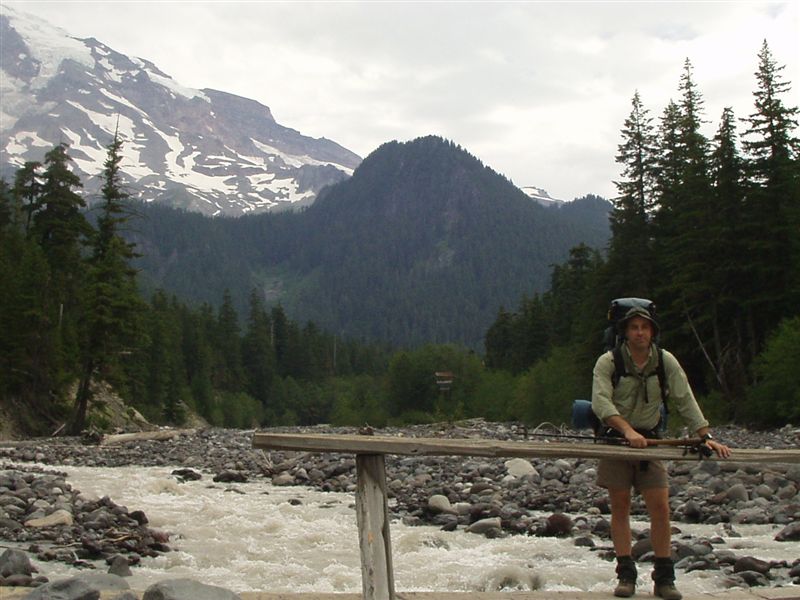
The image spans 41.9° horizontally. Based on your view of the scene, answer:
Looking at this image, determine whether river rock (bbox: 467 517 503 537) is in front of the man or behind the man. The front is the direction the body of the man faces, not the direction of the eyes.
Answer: behind

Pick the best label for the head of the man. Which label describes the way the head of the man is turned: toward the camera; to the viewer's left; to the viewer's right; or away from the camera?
toward the camera

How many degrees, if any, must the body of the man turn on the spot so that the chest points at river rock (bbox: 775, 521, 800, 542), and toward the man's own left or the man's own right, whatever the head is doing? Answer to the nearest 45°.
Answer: approximately 180°

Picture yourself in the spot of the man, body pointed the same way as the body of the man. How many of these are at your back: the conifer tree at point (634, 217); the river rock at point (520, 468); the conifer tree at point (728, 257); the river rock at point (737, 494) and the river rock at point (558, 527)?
5

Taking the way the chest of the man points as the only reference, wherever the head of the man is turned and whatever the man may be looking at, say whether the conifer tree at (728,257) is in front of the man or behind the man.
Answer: behind

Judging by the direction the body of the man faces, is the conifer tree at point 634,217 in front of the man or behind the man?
behind

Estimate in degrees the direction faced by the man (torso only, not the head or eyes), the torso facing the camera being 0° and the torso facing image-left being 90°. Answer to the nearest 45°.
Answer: approximately 0°

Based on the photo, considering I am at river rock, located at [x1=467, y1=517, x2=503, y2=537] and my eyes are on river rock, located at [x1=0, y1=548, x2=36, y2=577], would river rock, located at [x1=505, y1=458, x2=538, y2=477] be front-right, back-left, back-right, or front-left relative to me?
back-right

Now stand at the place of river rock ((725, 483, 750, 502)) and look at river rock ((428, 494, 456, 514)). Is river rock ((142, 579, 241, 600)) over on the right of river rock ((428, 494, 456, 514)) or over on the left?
left

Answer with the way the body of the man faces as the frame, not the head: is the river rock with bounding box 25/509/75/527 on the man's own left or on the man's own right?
on the man's own right

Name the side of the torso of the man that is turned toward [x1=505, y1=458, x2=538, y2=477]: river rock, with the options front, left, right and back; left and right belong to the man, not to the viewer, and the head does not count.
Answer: back

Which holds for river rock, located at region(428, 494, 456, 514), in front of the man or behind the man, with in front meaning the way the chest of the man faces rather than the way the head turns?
behind

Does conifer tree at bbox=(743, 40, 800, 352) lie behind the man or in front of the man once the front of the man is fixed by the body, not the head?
behind

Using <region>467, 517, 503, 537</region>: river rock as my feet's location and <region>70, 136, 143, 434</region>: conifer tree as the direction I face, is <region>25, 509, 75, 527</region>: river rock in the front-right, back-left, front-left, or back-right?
front-left

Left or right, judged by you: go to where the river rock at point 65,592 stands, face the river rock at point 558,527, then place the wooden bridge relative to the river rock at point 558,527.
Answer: right

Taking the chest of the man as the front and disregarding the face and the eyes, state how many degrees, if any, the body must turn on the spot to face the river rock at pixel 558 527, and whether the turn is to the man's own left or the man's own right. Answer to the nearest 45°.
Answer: approximately 180°

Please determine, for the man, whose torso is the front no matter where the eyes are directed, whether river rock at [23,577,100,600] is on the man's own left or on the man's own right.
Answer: on the man's own right
